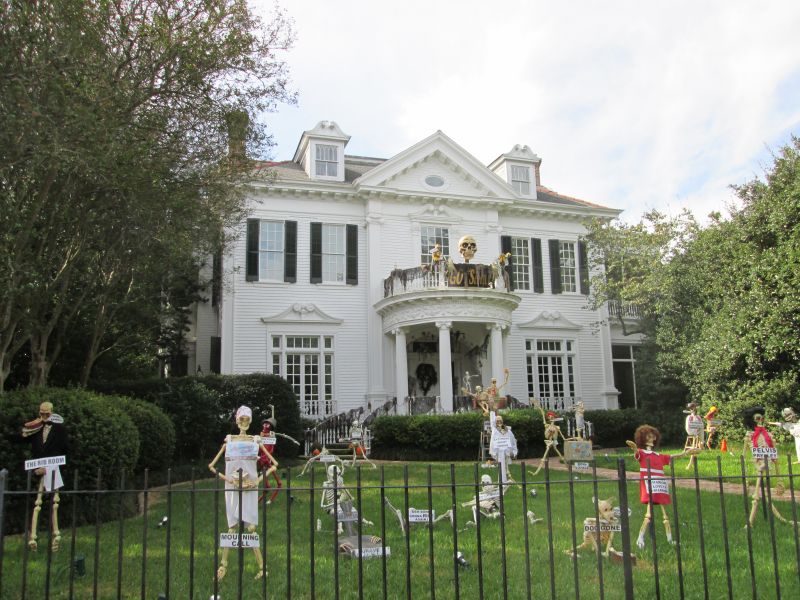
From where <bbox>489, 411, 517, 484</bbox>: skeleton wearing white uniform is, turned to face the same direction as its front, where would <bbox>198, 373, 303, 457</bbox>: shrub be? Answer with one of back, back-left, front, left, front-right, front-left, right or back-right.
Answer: back-right

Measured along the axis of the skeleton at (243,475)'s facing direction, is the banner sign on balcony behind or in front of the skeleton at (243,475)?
behind

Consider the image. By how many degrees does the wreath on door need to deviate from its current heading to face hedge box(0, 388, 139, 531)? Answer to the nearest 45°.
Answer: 0° — it already faces it

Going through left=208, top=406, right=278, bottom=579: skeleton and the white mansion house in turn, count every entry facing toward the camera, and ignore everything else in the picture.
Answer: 2

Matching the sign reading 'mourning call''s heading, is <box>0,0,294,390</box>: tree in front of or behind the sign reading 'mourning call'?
behind

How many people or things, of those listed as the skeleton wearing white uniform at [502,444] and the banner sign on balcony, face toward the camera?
2

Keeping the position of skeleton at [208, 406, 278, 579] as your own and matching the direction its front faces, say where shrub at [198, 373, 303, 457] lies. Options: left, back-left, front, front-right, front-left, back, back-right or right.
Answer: back
